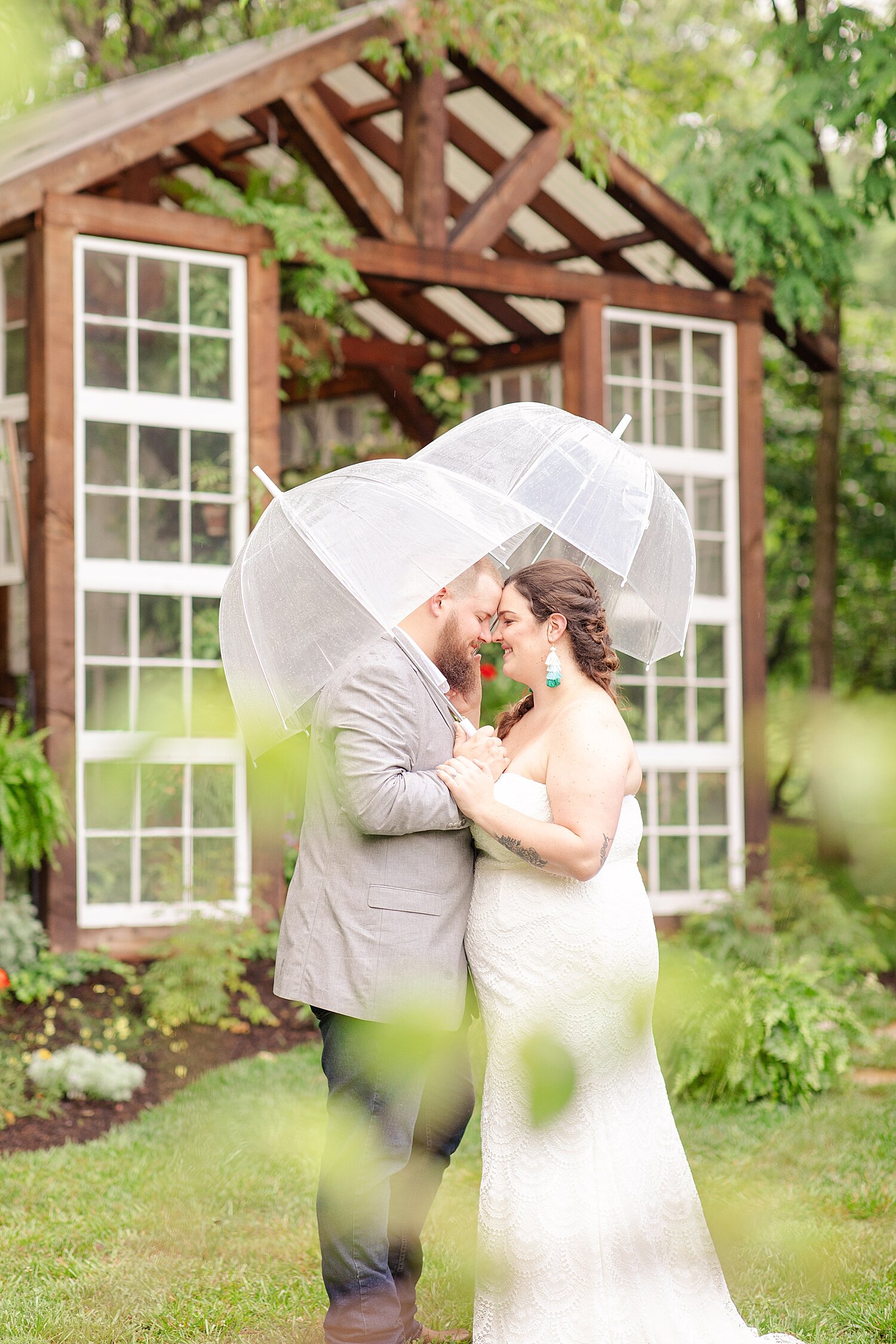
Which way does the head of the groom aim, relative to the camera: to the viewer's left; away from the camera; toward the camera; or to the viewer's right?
to the viewer's right

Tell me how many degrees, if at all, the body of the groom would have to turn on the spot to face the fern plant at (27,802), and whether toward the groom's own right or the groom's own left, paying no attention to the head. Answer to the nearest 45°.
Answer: approximately 135° to the groom's own left

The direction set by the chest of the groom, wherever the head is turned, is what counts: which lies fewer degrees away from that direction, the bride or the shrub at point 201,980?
the bride

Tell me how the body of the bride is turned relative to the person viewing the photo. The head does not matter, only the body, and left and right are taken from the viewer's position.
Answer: facing to the left of the viewer

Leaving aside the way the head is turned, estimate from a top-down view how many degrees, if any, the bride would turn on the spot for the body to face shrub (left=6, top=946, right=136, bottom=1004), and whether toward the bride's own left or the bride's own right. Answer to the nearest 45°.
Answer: approximately 45° to the bride's own right

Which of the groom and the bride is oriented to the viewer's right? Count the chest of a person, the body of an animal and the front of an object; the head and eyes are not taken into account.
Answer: the groom

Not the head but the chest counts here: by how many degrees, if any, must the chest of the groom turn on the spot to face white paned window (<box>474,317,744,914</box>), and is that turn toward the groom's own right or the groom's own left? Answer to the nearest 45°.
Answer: approximately 90° to the groom's own left

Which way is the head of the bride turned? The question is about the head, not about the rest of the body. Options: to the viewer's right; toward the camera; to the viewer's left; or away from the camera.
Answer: to the viewer's left

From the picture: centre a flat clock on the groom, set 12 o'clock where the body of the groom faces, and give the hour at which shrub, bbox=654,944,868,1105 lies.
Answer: The shrub is roughly at 10 o'clock from the groom.

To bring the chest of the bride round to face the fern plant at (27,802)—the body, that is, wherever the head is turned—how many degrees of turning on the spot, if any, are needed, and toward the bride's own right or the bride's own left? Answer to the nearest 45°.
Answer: approximately 45° to the bride's own right

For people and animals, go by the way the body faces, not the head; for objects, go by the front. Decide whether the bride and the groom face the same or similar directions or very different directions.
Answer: very different directions

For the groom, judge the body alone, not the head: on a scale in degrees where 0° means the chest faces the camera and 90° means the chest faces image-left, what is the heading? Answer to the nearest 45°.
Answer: approximately 270°

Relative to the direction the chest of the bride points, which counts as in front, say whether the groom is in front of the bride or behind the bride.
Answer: in front

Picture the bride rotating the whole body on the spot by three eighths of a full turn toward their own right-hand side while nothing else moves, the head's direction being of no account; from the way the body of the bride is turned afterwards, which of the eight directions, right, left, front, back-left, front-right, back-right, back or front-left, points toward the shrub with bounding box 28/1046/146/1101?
left
